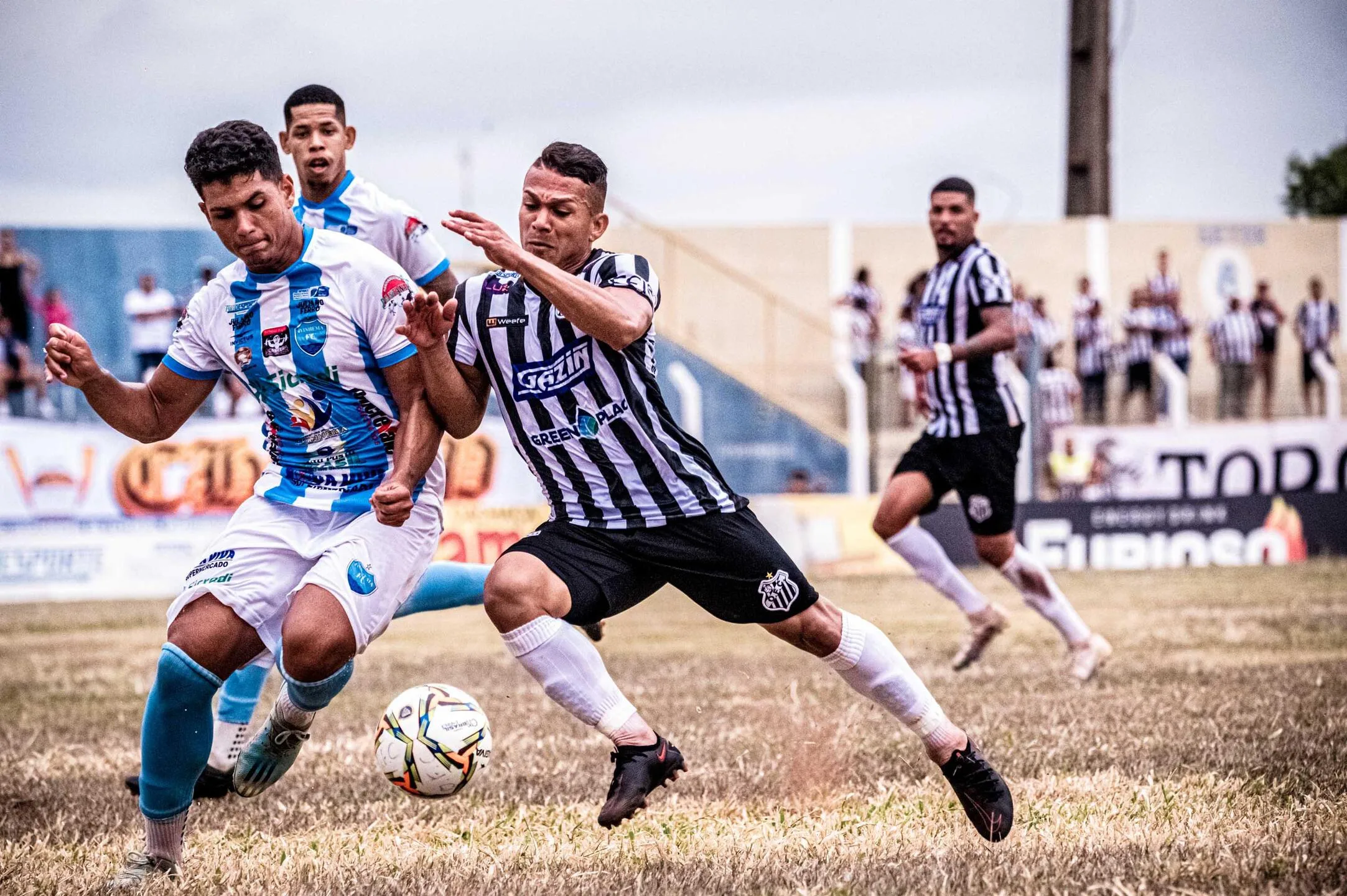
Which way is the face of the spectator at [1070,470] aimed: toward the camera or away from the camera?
toward the camera

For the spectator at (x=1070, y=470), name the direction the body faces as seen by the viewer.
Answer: toward the camera

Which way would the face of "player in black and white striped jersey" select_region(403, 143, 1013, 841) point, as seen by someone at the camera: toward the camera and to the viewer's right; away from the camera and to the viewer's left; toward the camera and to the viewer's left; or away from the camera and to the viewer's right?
toward the camera and to the viewer's left

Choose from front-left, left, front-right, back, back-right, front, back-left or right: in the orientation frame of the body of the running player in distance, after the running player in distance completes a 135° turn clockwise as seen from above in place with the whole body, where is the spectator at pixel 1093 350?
front

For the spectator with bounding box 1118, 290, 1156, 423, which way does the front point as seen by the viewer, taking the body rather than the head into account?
toward the camera

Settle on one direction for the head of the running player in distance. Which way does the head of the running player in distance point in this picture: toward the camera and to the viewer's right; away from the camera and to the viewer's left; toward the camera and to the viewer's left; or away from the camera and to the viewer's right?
toward the camera and to the viewer's left

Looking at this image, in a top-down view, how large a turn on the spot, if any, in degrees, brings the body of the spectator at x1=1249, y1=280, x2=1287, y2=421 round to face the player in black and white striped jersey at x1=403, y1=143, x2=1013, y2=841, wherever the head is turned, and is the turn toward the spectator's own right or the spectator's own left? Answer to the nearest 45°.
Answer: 0° — they already face them

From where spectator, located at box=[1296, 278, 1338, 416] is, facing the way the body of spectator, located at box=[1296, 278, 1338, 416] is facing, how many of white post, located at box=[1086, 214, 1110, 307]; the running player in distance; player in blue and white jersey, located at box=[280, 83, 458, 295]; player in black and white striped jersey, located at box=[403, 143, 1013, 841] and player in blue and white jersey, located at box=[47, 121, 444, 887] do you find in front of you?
4

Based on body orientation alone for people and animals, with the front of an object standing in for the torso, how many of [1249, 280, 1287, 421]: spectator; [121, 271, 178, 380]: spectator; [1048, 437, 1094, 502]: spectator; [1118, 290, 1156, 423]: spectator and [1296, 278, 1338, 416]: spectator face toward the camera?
5

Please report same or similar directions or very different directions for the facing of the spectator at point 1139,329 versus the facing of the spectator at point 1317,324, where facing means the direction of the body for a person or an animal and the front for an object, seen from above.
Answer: same or similar directions

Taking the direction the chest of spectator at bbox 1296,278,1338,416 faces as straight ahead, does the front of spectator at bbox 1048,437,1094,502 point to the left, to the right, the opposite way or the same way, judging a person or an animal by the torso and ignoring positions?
the same way

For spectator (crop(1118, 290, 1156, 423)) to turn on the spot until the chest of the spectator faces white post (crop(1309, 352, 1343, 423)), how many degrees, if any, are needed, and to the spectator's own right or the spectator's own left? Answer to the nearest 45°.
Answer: approximately 45° to the spectator's own left

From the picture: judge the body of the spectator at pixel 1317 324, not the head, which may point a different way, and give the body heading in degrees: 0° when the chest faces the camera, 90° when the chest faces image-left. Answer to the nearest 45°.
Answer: approximately 0°

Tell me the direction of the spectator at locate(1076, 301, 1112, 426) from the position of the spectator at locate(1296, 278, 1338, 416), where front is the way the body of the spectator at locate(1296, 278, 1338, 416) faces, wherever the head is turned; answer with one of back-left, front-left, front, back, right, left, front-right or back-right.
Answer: front-right

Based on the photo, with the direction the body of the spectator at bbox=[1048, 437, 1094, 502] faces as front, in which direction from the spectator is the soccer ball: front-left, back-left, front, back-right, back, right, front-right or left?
front

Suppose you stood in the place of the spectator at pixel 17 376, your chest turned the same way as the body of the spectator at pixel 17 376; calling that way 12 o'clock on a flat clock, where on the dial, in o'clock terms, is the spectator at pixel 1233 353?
the spectator at pixel 1233 353 is roughly at 9 o'clock from the spectator at pixel 17 376.

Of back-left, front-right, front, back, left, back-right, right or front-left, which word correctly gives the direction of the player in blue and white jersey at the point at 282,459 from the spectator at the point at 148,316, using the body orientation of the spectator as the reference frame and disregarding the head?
front

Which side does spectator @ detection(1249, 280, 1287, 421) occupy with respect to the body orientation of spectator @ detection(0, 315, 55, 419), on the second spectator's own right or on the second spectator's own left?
on the second spectator's own left
